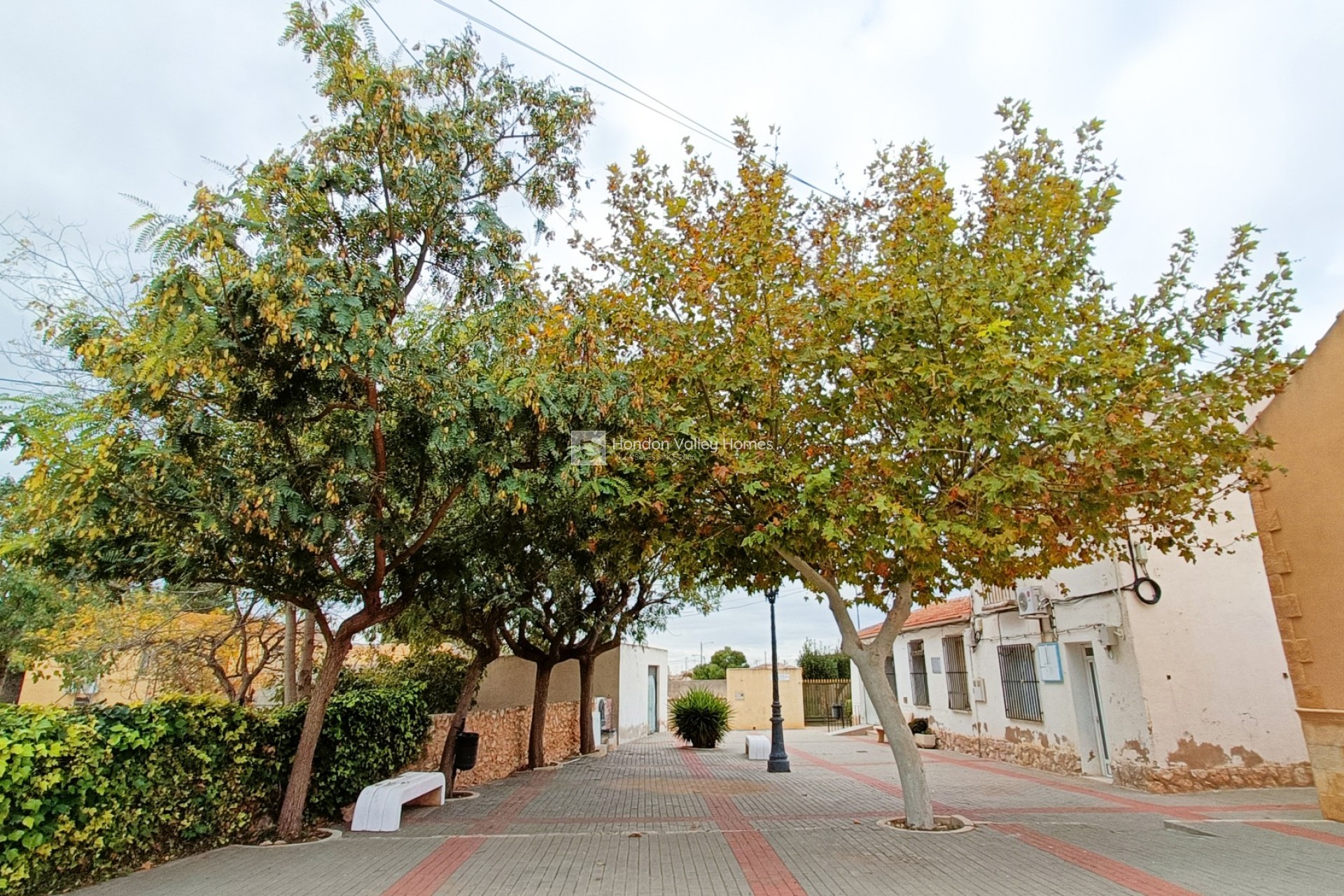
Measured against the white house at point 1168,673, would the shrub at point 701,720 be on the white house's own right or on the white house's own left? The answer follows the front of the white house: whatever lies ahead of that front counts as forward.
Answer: on the white house's own right

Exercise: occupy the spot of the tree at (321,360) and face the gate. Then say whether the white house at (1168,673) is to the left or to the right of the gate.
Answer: right

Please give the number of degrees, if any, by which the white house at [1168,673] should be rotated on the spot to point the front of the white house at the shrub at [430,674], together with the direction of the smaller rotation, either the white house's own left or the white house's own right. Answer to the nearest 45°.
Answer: approximately 45° to the white house's own right

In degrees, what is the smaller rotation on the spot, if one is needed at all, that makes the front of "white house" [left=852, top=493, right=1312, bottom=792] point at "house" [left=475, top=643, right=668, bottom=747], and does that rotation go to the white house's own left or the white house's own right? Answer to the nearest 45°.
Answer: approximately 90° to the white house's own right

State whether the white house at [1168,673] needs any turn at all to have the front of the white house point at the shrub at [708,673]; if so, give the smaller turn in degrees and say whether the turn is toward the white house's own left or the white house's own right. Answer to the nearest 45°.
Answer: approximately 90° to the white house's own right

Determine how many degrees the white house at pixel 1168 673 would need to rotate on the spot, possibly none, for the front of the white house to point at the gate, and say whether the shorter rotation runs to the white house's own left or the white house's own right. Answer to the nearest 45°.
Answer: approximately 90° to the white house's own right

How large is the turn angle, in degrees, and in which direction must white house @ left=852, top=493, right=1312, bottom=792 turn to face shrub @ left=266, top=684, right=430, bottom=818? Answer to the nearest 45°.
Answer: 0° — it already faces it

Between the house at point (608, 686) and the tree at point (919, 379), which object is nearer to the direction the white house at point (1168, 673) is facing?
the tree

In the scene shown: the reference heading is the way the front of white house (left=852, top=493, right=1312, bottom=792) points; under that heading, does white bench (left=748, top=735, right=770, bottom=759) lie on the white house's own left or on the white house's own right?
on the white house's own right

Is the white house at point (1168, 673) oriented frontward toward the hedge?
yes

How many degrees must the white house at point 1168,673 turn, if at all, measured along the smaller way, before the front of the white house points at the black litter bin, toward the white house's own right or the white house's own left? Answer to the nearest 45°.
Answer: approximately 45° to the white house's own right

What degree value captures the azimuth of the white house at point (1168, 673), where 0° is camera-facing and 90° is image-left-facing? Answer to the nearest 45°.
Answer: approximately 45°
